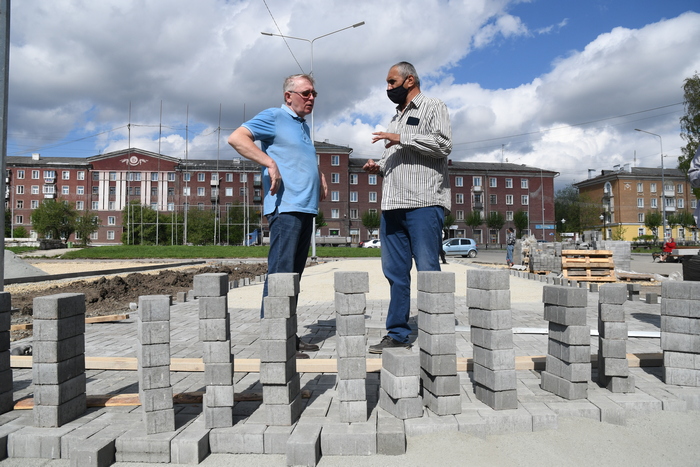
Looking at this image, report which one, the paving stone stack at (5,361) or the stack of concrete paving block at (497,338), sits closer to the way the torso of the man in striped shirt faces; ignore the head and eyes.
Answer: the paving stone stack

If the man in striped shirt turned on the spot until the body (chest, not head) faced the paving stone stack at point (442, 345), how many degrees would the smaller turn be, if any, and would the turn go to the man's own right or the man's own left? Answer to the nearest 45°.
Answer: approximately 45° to the man's own left

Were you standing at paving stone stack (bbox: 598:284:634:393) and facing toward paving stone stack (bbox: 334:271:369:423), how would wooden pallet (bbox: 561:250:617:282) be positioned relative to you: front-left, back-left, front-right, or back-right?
back-right

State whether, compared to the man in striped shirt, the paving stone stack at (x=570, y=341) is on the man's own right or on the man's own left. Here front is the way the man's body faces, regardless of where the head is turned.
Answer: on the man's own left

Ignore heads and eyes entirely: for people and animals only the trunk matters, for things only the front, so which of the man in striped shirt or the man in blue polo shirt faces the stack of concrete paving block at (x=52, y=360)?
the man in striped shirt

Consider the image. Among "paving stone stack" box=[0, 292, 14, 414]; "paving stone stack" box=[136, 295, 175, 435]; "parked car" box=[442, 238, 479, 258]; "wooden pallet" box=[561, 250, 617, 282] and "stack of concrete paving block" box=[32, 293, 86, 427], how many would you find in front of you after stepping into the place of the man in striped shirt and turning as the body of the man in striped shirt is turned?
3

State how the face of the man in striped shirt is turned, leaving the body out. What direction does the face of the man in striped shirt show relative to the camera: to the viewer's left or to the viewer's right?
to the viewer's left

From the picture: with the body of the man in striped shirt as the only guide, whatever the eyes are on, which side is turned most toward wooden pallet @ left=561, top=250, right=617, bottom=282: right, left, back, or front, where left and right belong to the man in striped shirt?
back

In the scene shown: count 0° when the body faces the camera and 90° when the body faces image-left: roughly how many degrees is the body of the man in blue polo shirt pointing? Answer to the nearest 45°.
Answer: approximately 315°

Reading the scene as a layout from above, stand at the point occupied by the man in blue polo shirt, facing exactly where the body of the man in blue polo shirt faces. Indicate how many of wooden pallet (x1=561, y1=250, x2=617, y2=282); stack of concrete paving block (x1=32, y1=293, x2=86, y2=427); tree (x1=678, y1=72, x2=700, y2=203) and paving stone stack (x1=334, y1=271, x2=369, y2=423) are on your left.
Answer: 2

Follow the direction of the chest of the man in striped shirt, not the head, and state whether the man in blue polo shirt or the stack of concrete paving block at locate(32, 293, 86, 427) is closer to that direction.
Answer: the stack of concrete paving block

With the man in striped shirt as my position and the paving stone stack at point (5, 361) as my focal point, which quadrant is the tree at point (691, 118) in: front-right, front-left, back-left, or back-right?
back-right

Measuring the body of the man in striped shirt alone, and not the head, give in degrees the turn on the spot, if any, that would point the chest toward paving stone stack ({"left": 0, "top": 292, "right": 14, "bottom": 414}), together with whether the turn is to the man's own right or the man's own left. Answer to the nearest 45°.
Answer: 0° — they already face it

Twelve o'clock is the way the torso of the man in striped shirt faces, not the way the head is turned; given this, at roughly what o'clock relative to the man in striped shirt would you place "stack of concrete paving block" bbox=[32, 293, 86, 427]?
The stack of concrete paving block is roughly at 12 o'clock from the man in striped shirt.

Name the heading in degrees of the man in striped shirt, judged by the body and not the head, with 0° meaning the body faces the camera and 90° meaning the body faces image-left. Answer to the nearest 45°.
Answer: approximately 45°
